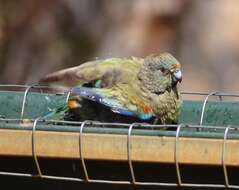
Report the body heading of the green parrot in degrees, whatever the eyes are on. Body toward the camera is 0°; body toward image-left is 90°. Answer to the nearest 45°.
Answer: approximately 270°
